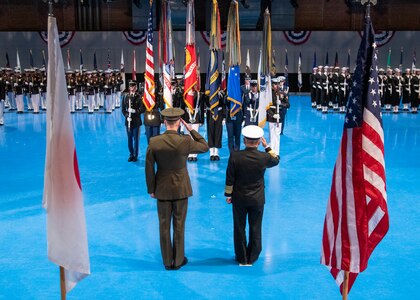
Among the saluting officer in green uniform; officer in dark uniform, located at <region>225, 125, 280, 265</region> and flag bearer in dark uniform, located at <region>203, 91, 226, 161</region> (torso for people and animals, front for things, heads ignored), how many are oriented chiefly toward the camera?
1

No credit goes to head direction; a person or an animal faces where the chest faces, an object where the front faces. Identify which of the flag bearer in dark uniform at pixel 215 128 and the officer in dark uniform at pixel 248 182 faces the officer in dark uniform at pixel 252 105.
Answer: the officer in dark uniform at pixel 248 182

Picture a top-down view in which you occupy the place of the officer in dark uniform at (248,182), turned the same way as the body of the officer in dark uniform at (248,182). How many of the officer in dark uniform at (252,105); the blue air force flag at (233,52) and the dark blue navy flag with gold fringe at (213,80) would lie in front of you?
3

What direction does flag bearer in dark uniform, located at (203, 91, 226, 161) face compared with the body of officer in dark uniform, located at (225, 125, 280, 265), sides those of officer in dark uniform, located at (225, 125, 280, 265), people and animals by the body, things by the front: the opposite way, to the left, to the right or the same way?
the opposite way

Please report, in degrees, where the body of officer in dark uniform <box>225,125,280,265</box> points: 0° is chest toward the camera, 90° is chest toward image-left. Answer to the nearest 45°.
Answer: approximately 180°

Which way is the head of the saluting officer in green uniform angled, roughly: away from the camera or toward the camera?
away from the camera

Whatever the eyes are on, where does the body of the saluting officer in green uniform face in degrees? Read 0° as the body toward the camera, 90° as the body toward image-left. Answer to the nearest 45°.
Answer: approximately 180°

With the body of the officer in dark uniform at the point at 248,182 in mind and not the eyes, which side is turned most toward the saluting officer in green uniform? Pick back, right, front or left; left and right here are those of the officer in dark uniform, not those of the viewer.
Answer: left

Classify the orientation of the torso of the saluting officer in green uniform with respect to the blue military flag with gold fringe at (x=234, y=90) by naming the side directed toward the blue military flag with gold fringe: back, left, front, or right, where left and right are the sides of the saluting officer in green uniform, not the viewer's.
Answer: front

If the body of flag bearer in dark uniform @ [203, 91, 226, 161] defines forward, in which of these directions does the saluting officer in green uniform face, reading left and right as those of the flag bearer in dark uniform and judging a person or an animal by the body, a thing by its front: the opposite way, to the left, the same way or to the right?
the opposite way

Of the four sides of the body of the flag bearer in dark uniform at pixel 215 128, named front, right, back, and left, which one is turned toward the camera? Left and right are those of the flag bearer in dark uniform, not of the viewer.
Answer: front

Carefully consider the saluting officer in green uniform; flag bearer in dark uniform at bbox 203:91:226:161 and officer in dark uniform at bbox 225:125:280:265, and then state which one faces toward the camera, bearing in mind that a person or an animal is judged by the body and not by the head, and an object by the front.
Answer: flag bearer in dark uniform at bbox 203:91:226:161

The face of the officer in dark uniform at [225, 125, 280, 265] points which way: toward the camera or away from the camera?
away from the camera
